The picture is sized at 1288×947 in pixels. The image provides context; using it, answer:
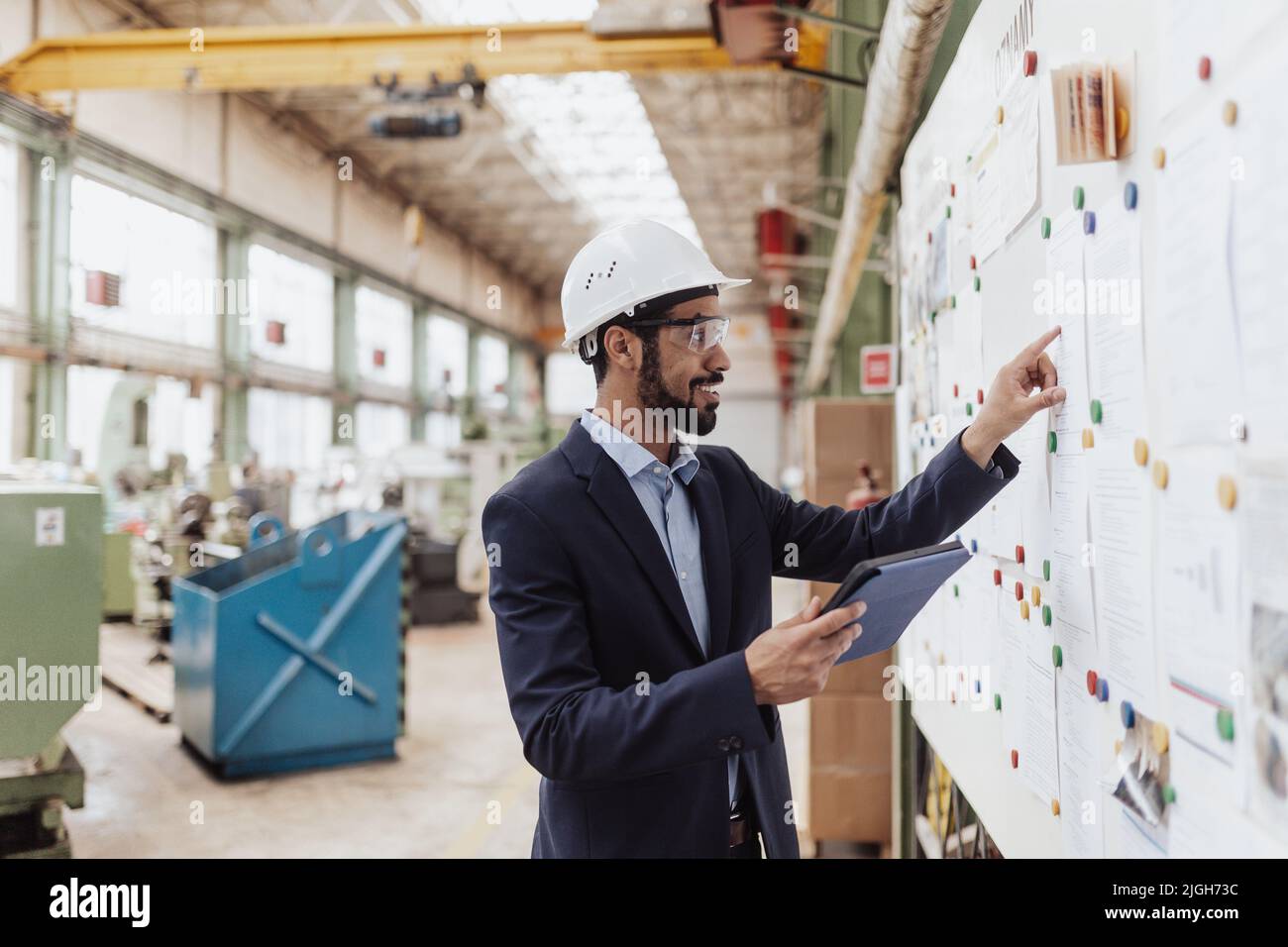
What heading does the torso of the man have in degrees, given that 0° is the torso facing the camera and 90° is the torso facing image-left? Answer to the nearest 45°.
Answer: approximately 315°

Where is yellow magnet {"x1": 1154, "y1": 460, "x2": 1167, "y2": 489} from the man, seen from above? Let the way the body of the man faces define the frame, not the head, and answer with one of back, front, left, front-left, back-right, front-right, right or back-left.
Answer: front

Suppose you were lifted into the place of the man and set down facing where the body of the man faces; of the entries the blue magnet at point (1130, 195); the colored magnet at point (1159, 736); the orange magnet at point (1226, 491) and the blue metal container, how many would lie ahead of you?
3

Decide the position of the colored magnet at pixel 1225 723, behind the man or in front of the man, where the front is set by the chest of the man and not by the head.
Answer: in front

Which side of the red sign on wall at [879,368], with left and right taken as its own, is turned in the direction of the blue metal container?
right

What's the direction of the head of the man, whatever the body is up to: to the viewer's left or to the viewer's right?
to the viewer's right

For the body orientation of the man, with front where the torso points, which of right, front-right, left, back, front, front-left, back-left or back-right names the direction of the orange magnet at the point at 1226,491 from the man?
front

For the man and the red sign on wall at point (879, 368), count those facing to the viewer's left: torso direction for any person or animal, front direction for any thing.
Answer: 0

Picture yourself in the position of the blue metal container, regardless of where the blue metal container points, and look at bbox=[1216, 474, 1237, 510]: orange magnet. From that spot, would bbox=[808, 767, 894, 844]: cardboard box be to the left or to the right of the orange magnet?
left

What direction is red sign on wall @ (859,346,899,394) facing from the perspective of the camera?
toward the camera

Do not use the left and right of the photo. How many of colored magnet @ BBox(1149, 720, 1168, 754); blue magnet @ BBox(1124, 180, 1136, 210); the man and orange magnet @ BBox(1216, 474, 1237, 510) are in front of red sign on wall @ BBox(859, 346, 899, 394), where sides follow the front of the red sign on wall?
4

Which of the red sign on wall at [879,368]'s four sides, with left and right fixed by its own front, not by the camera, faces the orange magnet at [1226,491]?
front

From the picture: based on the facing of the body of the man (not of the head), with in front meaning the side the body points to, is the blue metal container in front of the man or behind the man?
behind

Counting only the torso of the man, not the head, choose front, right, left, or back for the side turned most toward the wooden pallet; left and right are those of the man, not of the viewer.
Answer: back
